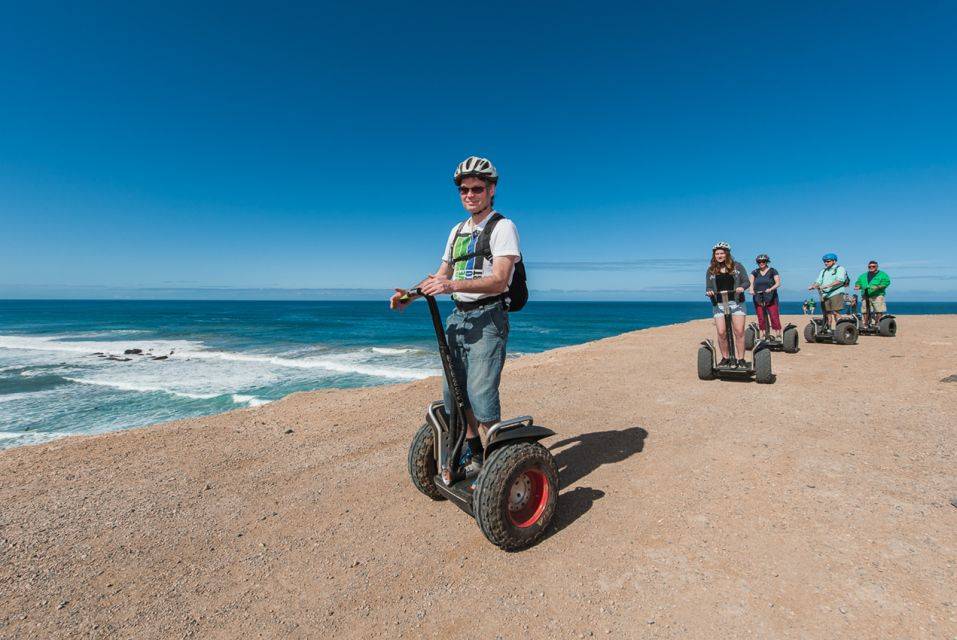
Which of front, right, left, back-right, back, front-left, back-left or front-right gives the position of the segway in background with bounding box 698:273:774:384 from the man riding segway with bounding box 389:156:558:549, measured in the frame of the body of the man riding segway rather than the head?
back

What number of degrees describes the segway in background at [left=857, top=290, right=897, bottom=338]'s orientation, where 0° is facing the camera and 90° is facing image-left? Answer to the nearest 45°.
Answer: approximately 45°

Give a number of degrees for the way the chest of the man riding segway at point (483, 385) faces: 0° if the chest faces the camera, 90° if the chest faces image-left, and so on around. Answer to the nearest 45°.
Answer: approximately 45°

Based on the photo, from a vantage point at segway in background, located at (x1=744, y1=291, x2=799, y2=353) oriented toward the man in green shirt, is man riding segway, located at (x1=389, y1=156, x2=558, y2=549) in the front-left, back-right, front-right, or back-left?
back-right

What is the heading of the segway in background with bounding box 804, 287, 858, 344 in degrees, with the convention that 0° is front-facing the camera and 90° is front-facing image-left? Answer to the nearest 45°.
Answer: approximately 45°

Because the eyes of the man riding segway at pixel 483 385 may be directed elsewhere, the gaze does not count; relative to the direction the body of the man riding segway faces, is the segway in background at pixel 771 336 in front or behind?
behind
